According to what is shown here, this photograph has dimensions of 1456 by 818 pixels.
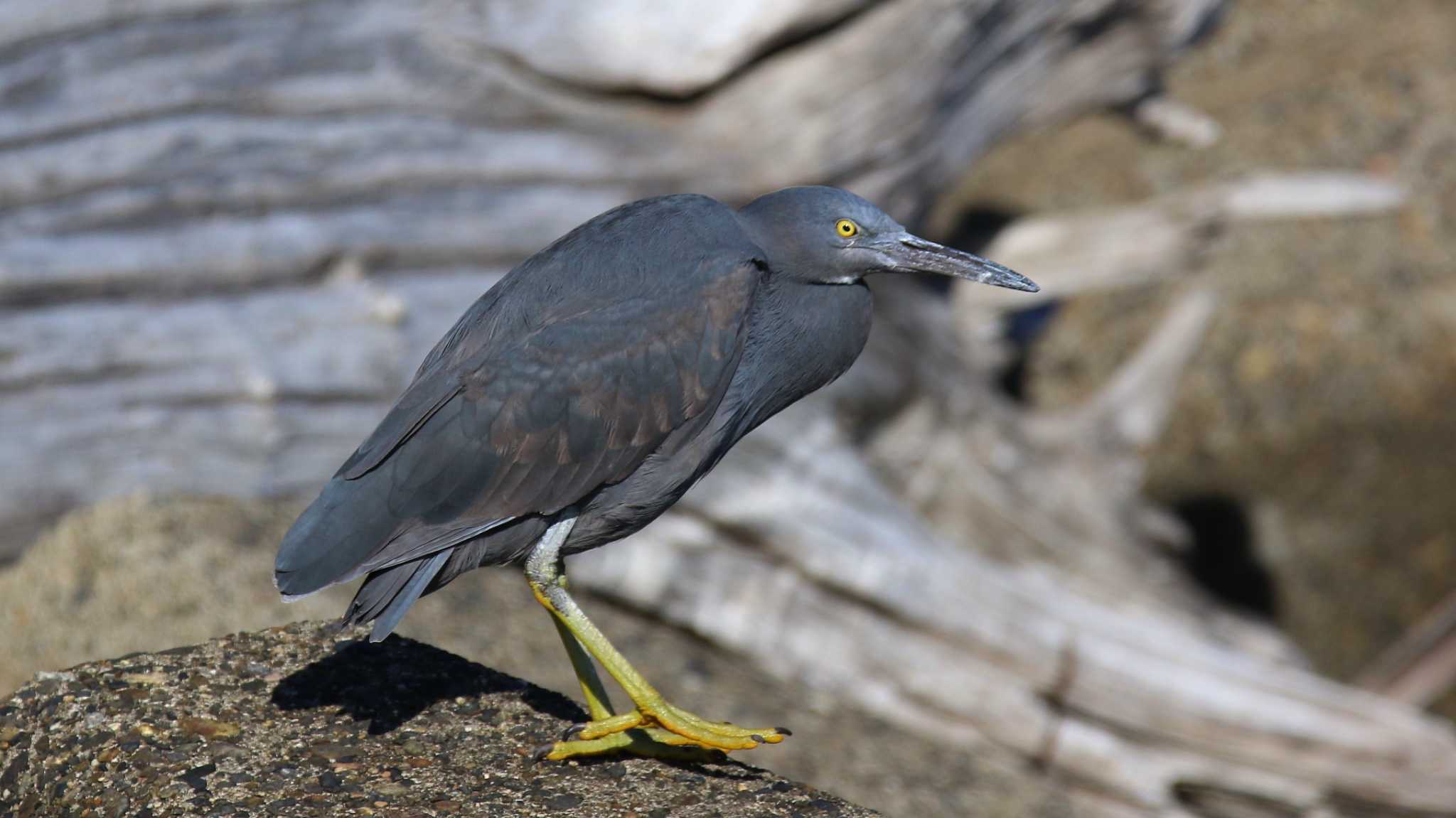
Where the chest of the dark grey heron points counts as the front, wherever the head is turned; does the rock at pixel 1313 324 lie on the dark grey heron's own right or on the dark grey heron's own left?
on the dark grey heron's own left

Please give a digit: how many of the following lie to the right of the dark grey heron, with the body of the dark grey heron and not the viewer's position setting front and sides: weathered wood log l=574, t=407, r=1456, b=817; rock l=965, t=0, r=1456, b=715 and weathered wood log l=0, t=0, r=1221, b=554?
0

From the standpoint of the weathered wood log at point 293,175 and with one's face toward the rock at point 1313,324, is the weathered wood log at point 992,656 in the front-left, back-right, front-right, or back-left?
front-right

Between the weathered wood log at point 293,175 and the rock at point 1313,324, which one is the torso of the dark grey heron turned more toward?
the rock

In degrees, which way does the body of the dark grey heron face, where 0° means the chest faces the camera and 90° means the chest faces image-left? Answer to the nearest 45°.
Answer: approximately 270°

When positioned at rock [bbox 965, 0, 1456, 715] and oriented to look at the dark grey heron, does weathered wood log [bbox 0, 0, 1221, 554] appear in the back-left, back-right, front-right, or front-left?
front-right

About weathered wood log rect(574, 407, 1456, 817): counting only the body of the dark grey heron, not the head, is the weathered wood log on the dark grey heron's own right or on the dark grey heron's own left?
on the dark grey heron's own left

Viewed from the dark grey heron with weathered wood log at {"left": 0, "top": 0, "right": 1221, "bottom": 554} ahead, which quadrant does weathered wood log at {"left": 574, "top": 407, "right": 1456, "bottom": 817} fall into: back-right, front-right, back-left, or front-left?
front-right

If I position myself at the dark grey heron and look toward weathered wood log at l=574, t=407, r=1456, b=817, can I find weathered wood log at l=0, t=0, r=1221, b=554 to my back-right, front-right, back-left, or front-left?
front-left

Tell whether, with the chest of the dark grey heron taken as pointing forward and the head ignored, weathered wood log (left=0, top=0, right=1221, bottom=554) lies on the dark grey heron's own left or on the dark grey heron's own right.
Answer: on the dark grey heron's own left
